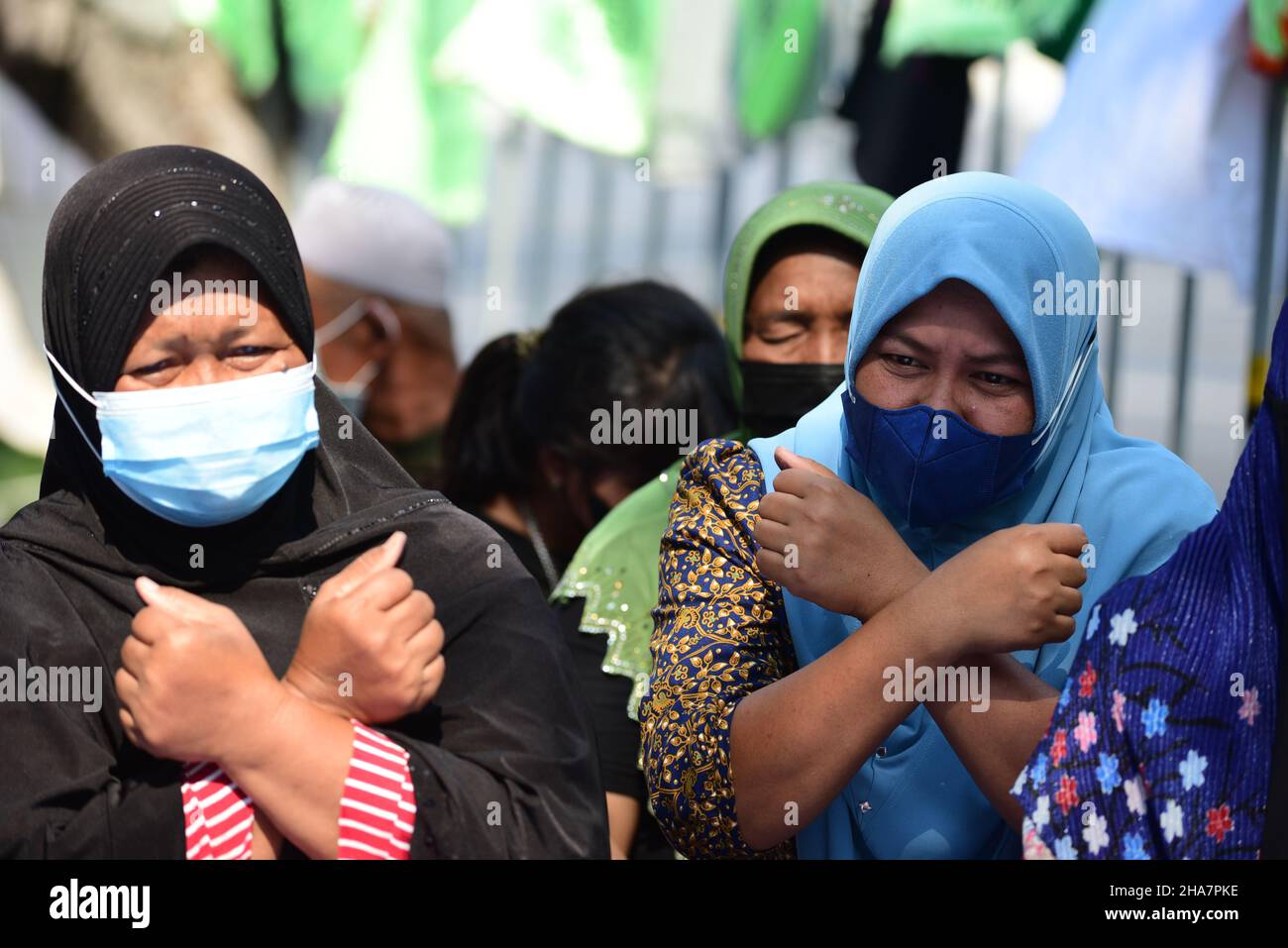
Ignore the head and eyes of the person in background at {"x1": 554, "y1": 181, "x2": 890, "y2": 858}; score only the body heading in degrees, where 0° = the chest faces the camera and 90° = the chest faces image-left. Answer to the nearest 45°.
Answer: approximately 0°

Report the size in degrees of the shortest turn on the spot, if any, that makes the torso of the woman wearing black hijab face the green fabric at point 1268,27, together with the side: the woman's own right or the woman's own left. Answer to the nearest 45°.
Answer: approximately 135° to the woman's own left

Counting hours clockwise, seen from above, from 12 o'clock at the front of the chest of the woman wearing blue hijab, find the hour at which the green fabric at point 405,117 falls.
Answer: The green fabric is roughly at 5 o'clock from the woman wearing blue hijab.

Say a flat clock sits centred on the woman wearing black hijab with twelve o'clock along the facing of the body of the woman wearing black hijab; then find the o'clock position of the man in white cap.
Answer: The man in white cap is roughly at 6 o'clock from the woman wearing black hijab.

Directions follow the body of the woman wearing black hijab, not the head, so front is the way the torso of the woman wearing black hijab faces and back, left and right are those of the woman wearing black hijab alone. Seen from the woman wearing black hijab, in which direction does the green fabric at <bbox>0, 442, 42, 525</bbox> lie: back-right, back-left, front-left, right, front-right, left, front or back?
back

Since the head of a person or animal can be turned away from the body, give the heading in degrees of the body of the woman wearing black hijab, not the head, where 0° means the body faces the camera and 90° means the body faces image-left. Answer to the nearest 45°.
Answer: approximately 0°

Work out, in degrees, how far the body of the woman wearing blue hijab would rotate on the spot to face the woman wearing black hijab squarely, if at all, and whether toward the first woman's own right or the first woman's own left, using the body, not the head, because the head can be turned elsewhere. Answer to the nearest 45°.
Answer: approximately 90° to the first woman's own right

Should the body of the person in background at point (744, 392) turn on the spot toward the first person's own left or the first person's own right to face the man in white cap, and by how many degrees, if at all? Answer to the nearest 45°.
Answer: approximately 135° to the first person's own right

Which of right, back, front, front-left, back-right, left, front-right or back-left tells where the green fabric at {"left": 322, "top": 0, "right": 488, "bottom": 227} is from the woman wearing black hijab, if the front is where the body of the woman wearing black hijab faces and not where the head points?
back
